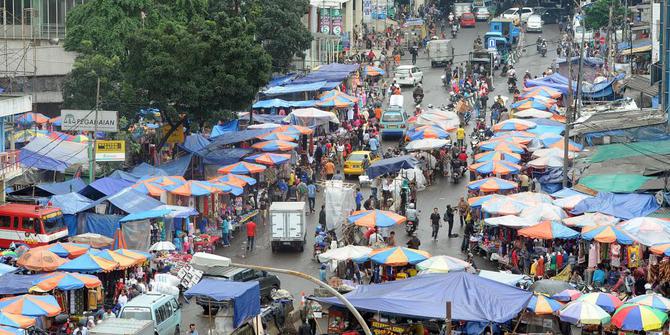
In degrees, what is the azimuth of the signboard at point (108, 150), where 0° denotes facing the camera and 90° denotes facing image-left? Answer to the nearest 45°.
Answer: approximately 0°

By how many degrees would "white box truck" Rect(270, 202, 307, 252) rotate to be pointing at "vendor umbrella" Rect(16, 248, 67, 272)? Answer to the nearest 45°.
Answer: approximately 135° to its left

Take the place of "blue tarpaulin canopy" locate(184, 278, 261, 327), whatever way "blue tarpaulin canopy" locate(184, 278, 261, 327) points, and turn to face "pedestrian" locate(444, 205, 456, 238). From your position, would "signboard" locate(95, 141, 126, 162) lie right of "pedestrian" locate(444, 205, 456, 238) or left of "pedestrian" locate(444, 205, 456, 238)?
left

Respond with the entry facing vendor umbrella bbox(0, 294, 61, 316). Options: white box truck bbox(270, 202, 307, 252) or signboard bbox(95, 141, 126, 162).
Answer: the signboard

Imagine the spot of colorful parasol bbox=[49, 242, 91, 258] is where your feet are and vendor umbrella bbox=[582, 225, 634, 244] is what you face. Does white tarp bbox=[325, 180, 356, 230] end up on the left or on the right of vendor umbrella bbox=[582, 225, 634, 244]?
left

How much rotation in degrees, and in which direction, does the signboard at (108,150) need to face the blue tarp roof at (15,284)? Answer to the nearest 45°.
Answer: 0° — it already faces it

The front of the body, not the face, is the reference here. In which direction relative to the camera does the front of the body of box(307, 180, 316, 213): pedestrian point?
away from the camera

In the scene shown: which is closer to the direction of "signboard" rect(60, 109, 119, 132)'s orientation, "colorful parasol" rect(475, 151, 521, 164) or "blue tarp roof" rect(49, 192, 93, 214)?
the blue tarp roof

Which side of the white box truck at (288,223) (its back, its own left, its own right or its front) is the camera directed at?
back

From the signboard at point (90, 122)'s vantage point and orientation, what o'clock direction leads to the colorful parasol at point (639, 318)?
The colorful parasol is roughly at 11 o'clock from the signboard.

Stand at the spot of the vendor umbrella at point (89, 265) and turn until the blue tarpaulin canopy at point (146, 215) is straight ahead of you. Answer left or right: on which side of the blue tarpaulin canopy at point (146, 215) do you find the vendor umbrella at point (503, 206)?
right
